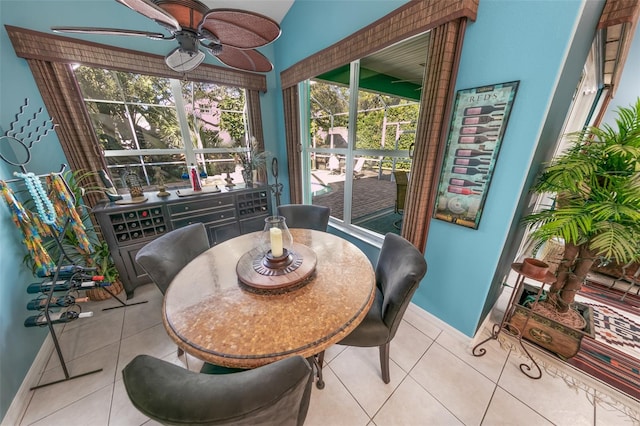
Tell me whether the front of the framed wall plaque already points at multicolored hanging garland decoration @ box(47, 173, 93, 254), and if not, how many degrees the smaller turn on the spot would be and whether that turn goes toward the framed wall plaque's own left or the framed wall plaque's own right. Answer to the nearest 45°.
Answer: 0° — it already faces it

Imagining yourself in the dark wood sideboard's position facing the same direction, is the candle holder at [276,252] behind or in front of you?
in front

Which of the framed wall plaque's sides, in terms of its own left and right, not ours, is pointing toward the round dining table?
front

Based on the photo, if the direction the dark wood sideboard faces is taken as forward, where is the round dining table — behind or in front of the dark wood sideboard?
in front

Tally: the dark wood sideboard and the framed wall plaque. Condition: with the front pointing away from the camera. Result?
0

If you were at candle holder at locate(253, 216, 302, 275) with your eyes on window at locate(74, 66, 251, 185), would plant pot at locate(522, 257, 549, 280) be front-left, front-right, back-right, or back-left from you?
back-right

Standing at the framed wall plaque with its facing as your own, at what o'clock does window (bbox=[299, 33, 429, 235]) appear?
The window is roughly at 3 o'clock from the framed wall plaque.

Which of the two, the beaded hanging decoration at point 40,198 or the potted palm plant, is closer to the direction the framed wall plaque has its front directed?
the beaded hanging decoration

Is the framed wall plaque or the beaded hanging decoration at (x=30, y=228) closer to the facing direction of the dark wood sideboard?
the framed wall plaque

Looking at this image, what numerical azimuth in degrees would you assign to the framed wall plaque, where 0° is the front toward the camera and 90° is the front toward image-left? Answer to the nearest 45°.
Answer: approximately 45°

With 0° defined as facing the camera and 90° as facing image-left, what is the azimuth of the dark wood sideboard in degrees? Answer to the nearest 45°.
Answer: approximately 315°

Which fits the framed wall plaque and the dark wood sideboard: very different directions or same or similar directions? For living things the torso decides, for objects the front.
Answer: very different directions

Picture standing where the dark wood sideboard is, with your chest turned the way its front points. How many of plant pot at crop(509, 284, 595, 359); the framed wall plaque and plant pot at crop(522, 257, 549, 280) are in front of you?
3
